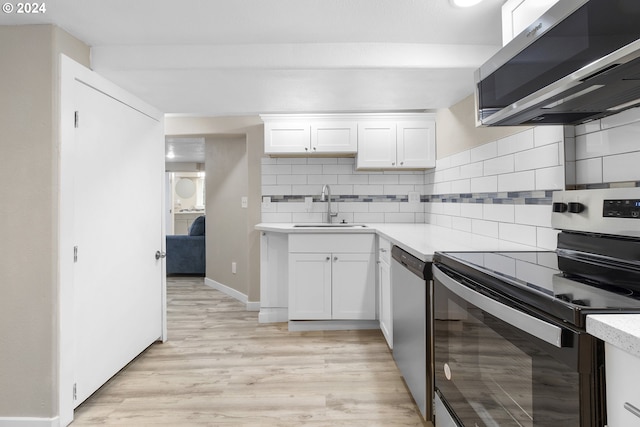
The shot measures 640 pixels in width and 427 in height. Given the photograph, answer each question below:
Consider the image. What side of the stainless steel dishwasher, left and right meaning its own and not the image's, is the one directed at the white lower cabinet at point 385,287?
right

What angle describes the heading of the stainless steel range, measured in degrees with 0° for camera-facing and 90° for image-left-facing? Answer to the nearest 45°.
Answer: approximately 45°

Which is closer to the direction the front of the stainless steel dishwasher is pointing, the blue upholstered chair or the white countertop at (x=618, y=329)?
the blue upholstered chair

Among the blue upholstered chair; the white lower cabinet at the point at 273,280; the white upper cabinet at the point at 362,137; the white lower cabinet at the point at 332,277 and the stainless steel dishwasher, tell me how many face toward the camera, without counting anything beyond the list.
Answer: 3

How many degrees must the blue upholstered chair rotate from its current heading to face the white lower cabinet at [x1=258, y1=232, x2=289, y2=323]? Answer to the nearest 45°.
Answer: approximately 90° to its left

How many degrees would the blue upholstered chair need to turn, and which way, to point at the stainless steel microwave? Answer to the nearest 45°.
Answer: approximately 90° to its left

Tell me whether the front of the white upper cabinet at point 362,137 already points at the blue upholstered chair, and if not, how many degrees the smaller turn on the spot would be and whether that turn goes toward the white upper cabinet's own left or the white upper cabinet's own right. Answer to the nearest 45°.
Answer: approximately 135° to the white upper cabinet's own right
